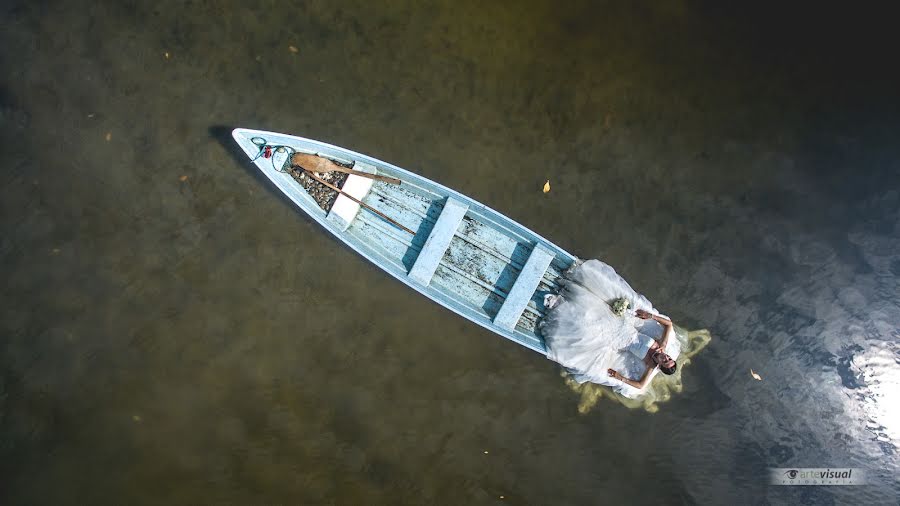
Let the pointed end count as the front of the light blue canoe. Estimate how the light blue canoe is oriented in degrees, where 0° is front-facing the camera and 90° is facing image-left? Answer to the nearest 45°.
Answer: approximately 135°
